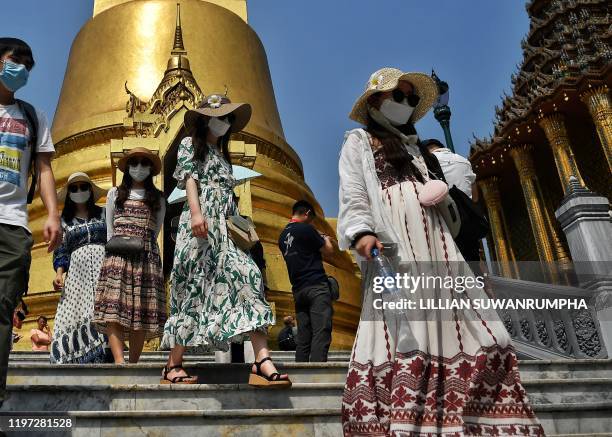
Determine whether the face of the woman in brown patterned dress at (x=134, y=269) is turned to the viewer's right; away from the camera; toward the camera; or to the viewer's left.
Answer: toward the camera

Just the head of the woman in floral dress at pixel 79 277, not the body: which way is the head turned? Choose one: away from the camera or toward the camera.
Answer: toward the camera

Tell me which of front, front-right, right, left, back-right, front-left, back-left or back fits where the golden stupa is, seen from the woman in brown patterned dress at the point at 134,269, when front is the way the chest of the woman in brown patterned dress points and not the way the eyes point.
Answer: back

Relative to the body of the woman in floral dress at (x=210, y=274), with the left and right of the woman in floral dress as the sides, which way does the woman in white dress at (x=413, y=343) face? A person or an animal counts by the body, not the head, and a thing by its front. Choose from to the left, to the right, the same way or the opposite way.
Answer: the same way

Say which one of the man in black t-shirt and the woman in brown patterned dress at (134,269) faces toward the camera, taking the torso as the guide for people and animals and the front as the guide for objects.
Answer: the woman in brown patterned dress

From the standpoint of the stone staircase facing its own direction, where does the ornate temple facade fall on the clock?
The ornate temple facade is roughly at 7 o'clock from the stone staircase.

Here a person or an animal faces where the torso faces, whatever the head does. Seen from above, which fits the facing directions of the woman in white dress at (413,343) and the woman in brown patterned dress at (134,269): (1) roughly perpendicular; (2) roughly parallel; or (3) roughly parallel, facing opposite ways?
roughly parallel

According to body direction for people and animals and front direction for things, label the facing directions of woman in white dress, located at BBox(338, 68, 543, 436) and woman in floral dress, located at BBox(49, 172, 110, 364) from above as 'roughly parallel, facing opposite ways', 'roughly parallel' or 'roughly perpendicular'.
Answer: roughly parallel

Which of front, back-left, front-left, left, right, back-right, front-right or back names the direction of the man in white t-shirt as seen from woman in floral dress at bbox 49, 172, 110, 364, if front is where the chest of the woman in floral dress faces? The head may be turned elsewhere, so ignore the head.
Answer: front

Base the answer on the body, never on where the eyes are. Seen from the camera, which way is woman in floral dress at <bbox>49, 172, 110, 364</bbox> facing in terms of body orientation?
toward the camera

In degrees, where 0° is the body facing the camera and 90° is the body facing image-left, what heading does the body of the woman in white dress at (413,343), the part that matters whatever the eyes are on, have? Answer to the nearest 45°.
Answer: approximately 315°

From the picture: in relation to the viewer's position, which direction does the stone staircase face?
facing the viewer

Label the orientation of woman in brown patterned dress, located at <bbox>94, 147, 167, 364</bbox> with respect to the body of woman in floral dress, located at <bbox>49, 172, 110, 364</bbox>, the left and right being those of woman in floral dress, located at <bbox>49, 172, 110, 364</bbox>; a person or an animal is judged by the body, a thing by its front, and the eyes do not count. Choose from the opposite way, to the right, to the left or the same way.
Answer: the same way

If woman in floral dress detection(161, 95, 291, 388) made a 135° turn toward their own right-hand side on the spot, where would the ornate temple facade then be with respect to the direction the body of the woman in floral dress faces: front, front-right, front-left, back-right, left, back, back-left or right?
back-right
